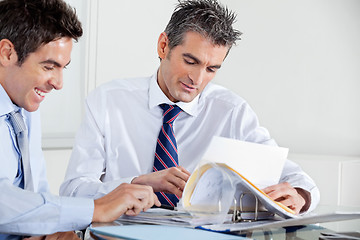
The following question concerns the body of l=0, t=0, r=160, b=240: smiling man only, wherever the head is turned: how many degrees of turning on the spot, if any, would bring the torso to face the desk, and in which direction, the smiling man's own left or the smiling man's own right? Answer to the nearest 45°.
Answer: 0° — they already face it

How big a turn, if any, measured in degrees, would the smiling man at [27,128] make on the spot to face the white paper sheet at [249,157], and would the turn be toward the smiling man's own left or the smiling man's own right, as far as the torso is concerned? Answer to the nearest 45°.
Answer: approximately 45° to the smiling man's own left

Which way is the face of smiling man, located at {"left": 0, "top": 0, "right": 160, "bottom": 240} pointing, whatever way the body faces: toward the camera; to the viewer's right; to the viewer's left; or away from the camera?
to the viewer's right

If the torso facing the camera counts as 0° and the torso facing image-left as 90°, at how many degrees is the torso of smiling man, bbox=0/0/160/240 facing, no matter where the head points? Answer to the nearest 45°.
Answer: approximately 315°

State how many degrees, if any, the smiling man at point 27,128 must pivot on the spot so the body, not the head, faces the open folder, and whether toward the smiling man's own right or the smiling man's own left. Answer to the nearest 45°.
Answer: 0° — they already face it
